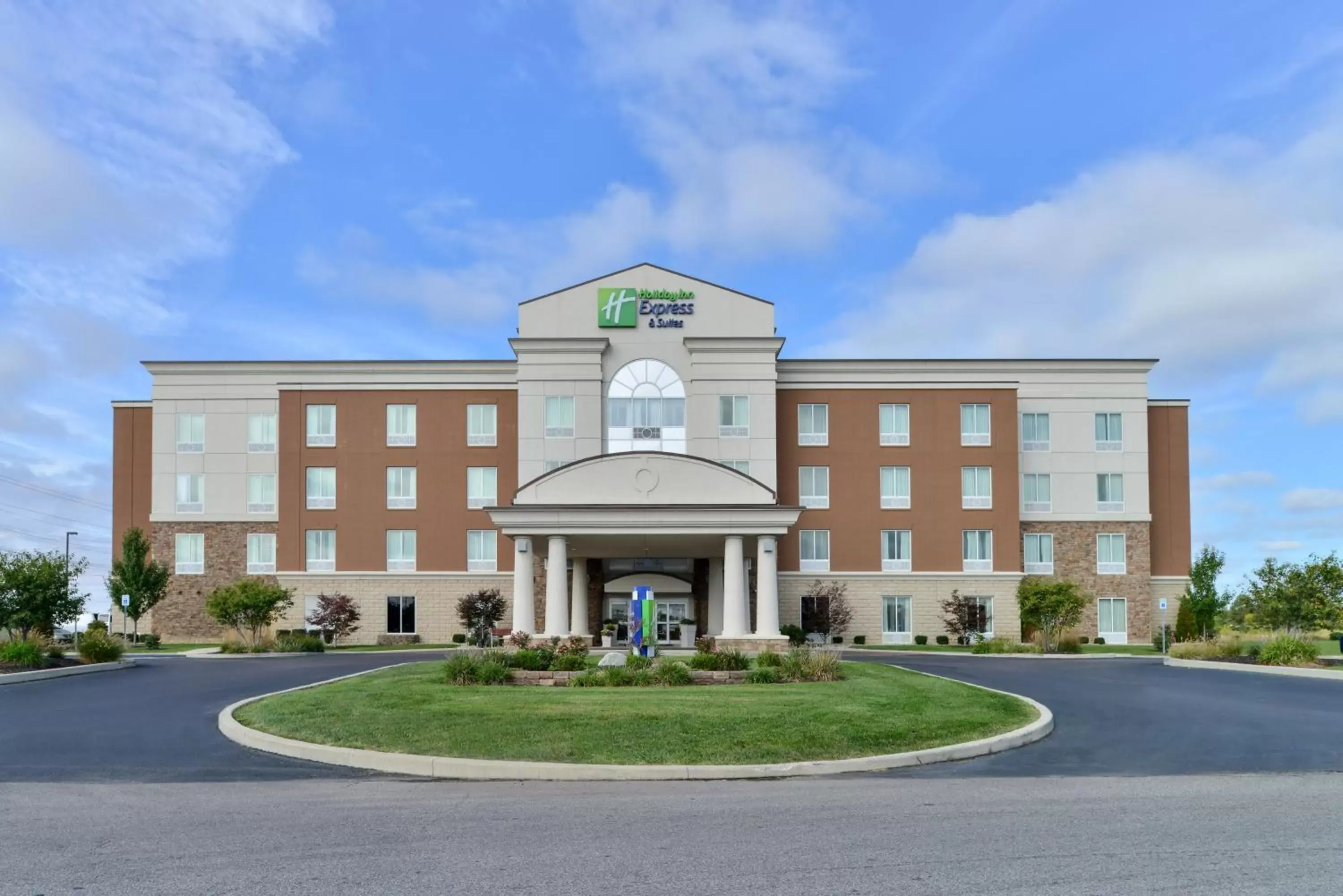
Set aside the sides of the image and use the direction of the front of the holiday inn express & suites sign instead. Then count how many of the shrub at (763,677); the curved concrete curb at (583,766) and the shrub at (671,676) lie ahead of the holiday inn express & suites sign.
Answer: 3

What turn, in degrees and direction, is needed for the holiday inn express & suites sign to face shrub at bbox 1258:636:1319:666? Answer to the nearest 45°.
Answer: approximately 45° to its left

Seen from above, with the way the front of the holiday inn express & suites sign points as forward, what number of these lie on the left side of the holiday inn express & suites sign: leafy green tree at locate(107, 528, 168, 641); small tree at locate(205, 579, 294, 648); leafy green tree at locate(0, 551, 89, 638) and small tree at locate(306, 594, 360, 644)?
0

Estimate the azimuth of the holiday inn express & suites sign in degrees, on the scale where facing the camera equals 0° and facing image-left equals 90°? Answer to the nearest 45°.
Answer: approximately 0°

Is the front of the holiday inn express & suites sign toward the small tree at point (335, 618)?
no

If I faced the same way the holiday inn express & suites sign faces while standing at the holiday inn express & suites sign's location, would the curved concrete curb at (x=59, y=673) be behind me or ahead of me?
ahead

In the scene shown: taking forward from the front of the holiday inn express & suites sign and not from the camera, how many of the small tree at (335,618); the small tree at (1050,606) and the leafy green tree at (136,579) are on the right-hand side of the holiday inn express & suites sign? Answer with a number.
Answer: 2

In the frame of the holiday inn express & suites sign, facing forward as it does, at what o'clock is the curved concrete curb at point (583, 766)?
The curved concrete curb is roughly at 12 o'clock from the holiday inn express & suites sign.

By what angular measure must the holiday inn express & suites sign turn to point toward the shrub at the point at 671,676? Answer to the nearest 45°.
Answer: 0° — it already faces it

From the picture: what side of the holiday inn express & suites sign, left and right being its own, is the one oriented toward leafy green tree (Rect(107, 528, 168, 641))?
right

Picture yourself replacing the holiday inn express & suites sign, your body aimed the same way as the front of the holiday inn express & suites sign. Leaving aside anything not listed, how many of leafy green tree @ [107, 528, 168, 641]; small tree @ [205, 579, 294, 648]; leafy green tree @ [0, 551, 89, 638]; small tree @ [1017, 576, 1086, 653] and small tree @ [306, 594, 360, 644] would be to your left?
1
